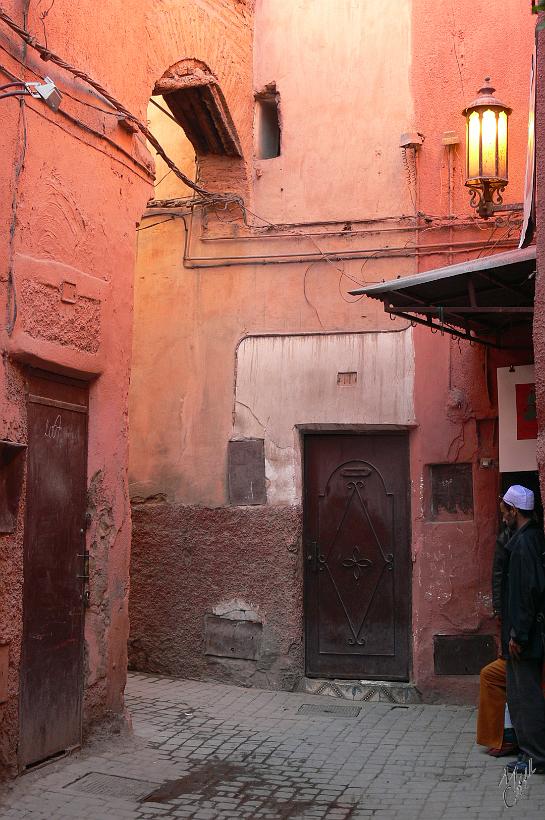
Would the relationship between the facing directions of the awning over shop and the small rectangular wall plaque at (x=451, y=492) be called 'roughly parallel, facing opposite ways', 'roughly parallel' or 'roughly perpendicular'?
roughly perpendicular

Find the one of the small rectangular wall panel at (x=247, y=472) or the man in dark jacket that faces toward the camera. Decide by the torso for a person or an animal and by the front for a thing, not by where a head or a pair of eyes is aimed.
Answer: the small rectangular wall panel

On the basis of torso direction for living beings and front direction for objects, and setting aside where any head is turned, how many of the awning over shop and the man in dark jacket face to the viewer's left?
2

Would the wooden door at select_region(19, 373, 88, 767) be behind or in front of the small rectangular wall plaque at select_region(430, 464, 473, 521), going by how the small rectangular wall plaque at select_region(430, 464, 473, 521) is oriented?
in front

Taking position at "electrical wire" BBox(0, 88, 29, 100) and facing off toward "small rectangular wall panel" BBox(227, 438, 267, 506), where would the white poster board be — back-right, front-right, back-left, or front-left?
front-right

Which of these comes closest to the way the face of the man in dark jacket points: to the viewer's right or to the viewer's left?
to the viewer's left

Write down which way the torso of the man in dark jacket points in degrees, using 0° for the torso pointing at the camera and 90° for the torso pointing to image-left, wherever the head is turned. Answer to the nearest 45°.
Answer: approximately 90°

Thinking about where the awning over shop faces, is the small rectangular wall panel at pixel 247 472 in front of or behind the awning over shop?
in front

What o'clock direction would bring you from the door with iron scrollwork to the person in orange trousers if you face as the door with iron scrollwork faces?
The person in orange trousers is roughly at 11 o'clock from the door with iron scrollwork.
